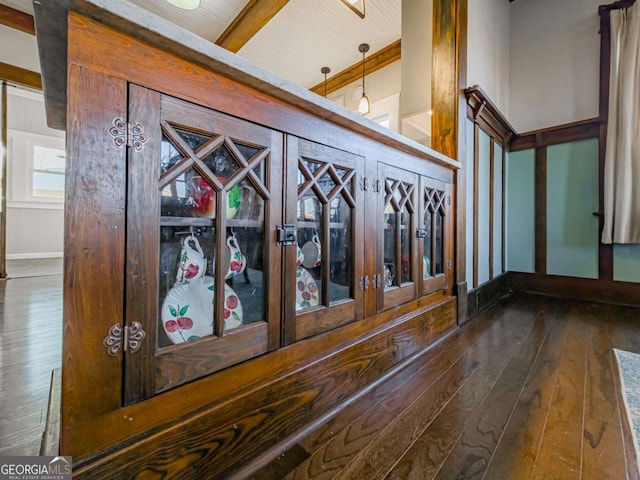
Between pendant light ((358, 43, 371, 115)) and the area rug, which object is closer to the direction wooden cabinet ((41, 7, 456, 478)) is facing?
the area rug

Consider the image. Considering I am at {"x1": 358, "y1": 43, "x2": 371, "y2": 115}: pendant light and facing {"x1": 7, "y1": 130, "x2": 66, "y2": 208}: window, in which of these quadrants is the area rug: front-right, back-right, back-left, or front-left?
back-left

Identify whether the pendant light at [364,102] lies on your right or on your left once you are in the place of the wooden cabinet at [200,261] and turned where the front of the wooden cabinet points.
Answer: on your left

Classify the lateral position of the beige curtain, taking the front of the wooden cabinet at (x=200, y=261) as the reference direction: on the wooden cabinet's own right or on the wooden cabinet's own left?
on the wooden cabinet's own left

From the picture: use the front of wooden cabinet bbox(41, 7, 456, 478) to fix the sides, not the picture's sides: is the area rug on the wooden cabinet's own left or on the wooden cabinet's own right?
on the wooden cabinet's own left
